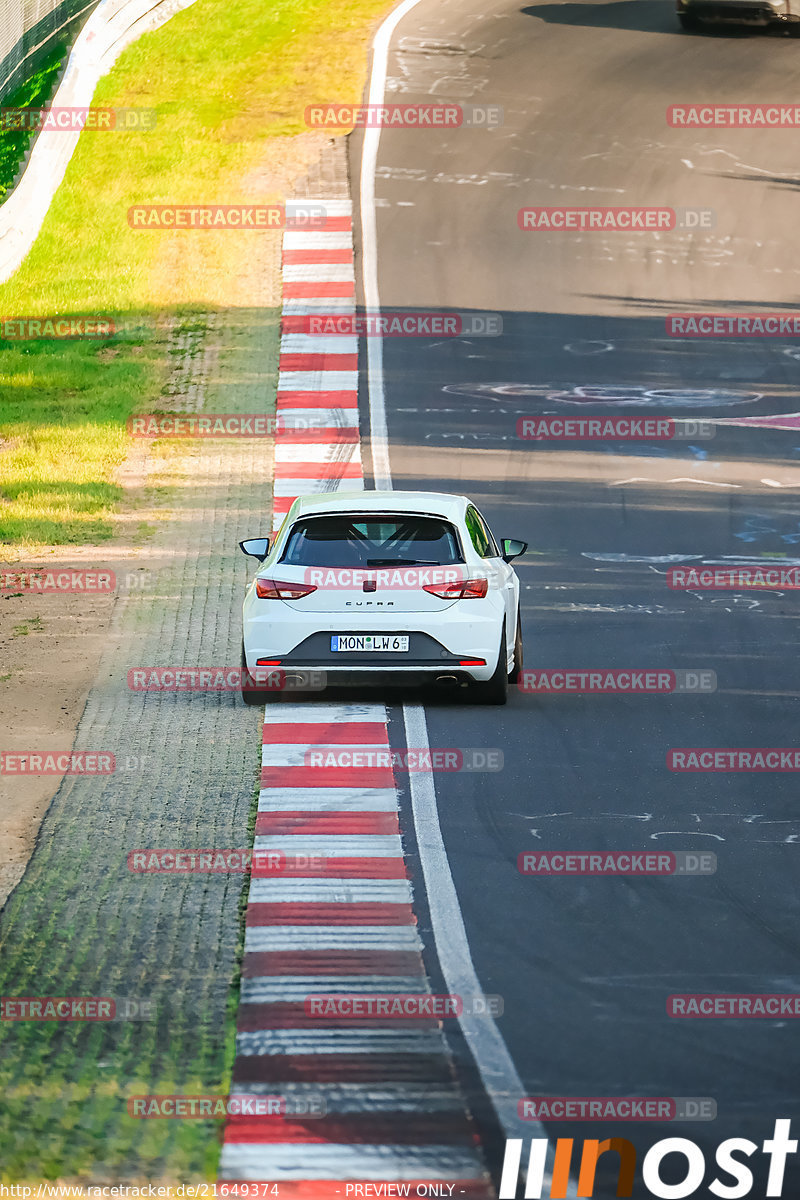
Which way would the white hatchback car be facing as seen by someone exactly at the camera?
facing away from the viewer
